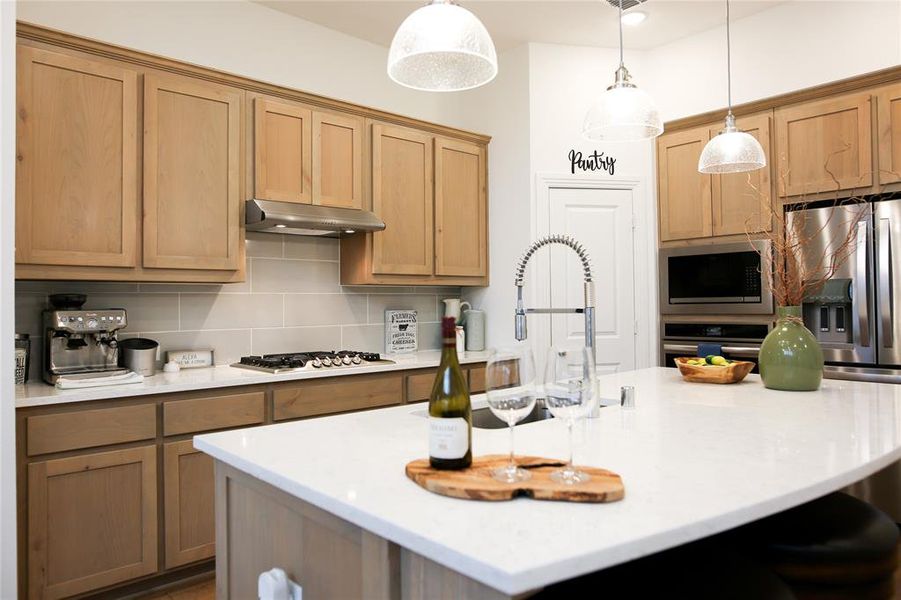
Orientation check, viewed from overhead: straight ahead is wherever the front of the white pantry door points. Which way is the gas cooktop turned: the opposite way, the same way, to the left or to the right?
to the left

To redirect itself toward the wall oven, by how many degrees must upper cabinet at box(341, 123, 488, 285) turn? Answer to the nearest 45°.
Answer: approximately 45° to its left

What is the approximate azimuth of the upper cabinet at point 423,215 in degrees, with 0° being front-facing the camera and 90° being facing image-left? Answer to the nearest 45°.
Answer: approximately 315°

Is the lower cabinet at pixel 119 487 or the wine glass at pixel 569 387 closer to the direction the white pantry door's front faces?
the wine glass

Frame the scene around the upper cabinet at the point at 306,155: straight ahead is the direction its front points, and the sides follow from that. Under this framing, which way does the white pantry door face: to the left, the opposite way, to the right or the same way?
to the right
